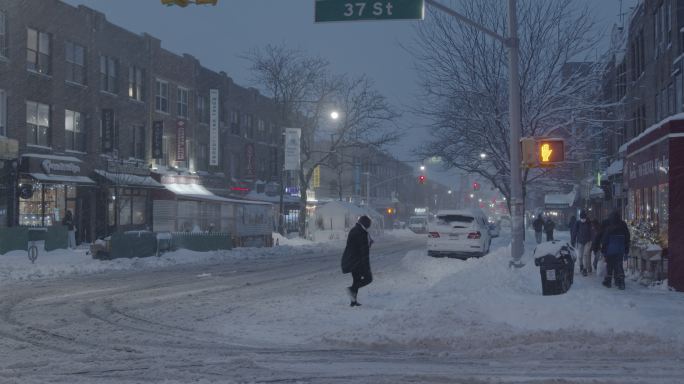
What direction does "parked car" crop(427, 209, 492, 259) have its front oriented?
away from the camera

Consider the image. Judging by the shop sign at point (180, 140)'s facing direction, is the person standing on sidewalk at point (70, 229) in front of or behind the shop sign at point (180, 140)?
in front

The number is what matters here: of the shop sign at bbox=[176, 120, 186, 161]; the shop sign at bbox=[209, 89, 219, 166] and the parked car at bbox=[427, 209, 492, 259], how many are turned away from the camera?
1

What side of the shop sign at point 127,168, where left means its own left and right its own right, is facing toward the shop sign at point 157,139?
left

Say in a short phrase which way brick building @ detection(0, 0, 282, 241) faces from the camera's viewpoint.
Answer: facing the viewer and to the right of the viewer

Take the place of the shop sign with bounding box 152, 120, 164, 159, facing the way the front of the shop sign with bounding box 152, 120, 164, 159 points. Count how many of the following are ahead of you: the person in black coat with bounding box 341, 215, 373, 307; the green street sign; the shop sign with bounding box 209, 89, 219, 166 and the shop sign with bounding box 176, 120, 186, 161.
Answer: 2
